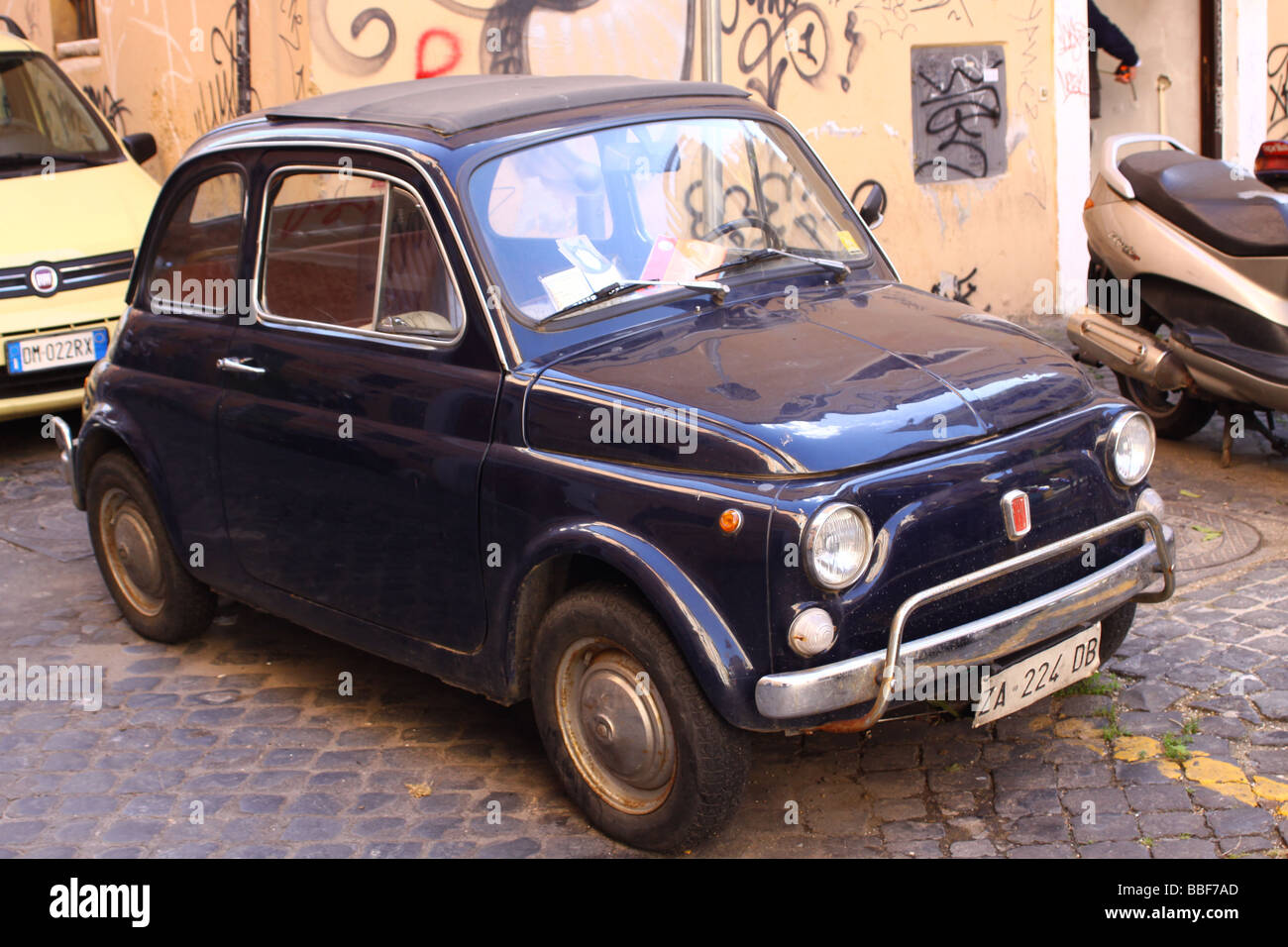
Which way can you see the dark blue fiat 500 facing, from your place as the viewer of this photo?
facing the viewer and to the right of the viewer

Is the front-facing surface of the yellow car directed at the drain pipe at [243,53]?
no

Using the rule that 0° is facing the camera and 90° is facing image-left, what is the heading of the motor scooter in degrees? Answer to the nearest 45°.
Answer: approximately 315°

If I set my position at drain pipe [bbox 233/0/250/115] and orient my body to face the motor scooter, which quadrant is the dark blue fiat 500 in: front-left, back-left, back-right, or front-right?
front-right

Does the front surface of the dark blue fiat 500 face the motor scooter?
no

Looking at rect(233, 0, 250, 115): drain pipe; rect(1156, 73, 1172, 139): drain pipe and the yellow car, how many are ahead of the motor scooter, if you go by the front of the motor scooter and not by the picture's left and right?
0

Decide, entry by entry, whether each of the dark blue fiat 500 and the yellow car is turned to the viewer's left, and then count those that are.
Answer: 0

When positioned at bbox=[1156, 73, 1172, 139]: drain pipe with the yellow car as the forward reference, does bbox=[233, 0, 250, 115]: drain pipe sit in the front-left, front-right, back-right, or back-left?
front-right

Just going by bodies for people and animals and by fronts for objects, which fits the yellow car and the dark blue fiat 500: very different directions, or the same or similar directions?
same or similar directions

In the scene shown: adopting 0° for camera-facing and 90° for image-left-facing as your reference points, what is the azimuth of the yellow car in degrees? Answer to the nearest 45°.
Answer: approximately 315°

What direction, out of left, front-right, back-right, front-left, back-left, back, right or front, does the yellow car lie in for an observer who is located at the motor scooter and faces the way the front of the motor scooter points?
back-right

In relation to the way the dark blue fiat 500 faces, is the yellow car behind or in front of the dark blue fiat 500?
behind

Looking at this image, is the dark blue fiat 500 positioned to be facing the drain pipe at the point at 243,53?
no

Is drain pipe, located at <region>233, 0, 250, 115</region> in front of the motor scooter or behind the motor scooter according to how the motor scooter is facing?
behind
